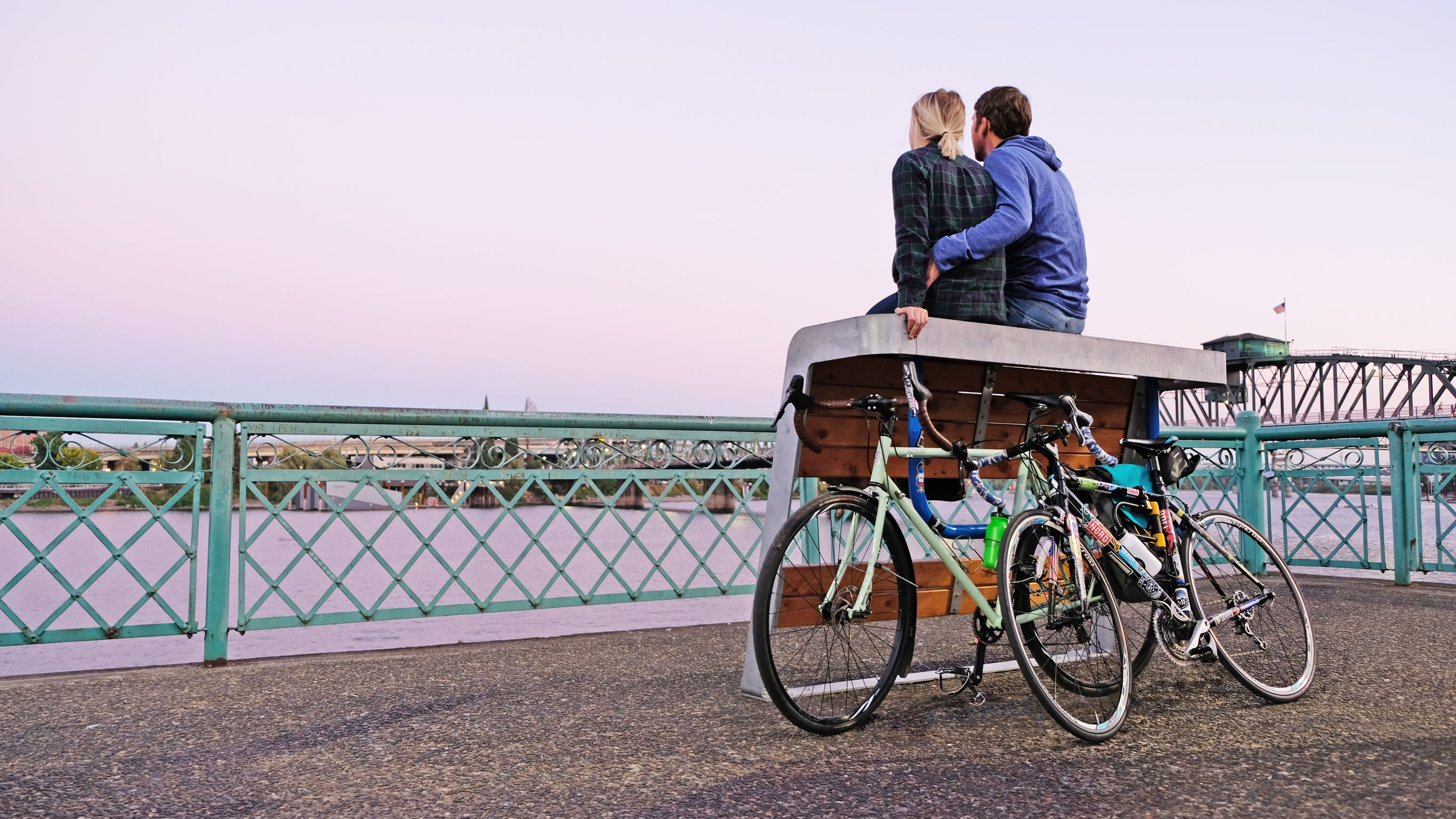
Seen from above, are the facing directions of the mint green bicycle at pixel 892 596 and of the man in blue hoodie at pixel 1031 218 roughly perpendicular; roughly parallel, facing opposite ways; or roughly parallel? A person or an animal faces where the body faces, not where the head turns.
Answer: roughly perpendicular

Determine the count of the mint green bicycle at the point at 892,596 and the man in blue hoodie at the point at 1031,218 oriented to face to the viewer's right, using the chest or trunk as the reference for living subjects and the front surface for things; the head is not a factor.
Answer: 0

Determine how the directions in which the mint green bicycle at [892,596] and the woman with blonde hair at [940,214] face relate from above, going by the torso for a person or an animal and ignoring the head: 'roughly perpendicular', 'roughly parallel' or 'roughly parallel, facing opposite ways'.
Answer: roughly perpendicular

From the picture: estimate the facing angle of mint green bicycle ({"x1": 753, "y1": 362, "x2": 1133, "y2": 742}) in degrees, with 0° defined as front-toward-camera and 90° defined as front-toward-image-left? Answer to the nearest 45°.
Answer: approximately 45°

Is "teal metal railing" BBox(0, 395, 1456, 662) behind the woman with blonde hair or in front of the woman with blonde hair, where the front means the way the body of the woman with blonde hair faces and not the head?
in front

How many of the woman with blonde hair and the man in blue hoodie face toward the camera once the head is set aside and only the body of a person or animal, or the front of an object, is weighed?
0

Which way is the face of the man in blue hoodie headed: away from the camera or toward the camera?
away from the camera

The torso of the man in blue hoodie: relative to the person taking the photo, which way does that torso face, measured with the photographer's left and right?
facing away from the viewer and to the left of the viewer

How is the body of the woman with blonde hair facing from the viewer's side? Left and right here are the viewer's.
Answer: facing away from the viewer and to the left of the viewer

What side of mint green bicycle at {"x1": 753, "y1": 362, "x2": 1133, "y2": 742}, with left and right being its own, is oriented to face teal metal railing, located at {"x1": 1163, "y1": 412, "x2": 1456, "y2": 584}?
back
